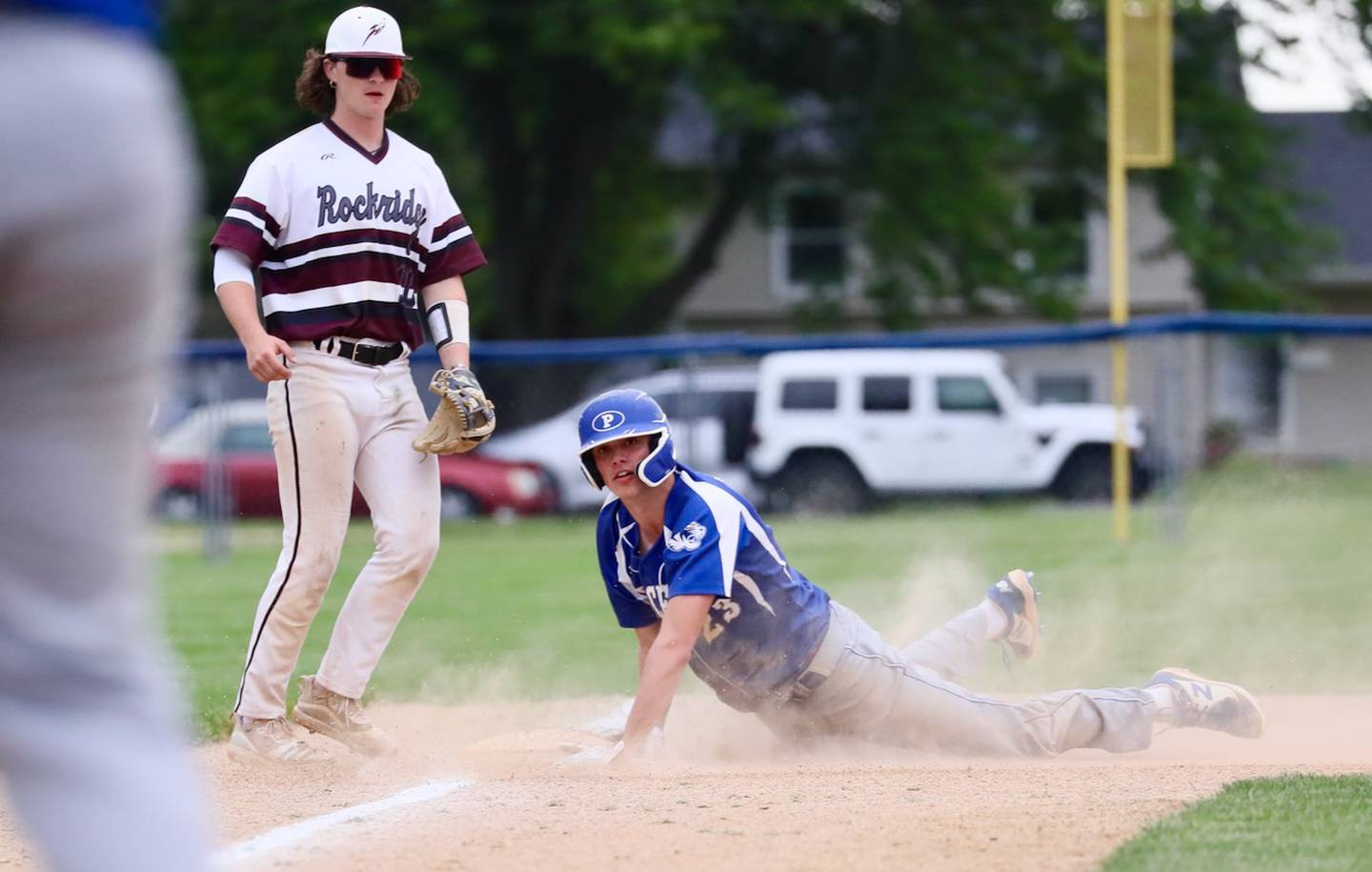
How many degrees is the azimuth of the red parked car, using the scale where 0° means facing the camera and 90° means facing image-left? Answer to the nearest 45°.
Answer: approximately 270°

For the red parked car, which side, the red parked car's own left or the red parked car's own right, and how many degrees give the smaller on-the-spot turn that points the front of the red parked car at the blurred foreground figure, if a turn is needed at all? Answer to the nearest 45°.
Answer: approximately 90° to the red parked car's own right

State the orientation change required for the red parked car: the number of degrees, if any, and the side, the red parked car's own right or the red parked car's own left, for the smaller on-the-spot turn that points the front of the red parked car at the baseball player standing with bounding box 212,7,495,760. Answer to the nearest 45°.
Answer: approximately 90° to the red parked car's own right

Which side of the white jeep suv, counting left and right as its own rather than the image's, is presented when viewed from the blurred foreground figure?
right

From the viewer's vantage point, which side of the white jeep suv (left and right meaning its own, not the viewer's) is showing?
right

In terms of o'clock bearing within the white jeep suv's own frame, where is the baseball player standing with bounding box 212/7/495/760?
The baseball player standing is roughly at 3 o'clock from the white jeep suv.

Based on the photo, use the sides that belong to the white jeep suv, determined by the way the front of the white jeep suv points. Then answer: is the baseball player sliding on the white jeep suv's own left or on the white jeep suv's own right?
on the white jeep suv's own right

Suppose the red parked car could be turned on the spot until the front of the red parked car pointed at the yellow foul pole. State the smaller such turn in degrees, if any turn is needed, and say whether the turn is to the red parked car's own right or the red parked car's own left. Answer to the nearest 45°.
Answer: approximately 45° to the red parked car's own right

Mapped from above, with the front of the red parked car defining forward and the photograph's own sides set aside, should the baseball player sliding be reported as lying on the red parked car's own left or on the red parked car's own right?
on the red parked car's own right

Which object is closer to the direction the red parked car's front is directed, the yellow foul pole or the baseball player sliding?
the yellow foul pole
